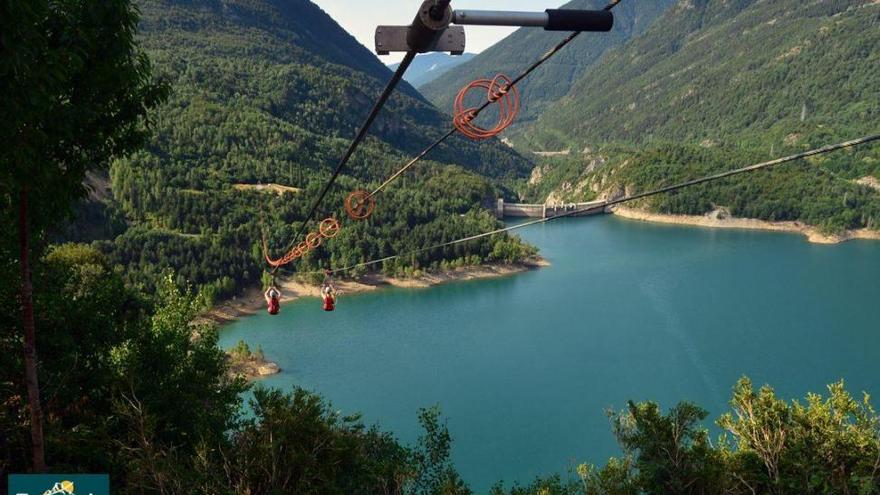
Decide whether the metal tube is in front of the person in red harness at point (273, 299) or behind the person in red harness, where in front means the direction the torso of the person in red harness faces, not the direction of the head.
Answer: behind

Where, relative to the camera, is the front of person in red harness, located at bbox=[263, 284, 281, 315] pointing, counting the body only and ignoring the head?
away from the camera

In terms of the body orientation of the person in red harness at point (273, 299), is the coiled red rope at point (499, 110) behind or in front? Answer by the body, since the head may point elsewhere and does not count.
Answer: behind
